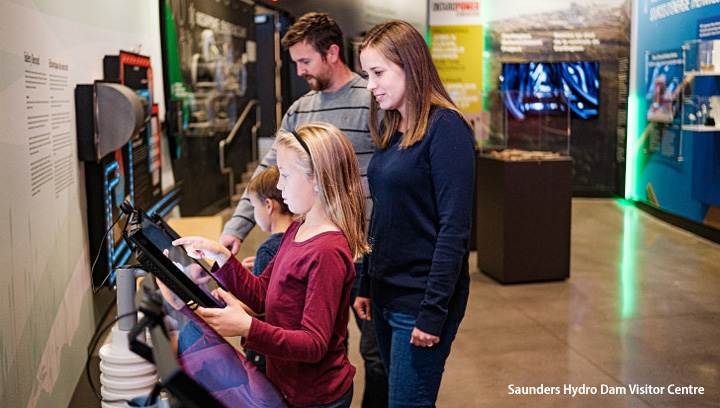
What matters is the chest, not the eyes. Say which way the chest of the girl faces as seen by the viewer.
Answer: to the viewer's left

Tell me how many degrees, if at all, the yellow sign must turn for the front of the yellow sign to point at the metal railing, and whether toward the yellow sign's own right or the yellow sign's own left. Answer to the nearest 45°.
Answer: approximately 45° to the yellow sign's own right

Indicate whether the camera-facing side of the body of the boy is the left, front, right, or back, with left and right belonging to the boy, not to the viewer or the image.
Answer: left

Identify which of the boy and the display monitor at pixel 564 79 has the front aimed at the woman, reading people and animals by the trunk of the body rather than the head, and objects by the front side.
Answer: the display monitor

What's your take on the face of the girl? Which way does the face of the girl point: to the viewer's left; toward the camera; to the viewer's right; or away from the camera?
to the viewer's left

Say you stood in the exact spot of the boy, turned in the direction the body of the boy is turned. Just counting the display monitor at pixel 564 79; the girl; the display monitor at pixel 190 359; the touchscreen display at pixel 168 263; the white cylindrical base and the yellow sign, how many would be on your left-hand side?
4

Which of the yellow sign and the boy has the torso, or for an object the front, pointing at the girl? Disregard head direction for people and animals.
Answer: the yellow sign

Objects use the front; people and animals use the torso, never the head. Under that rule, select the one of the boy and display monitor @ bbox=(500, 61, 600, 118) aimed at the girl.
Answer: the display monitor

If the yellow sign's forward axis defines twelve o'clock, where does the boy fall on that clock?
The boy is roughly at 12 o'clock from the yellow sign.

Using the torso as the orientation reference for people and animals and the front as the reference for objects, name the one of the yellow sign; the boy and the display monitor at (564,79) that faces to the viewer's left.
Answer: the boy

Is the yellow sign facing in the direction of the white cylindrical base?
yes
